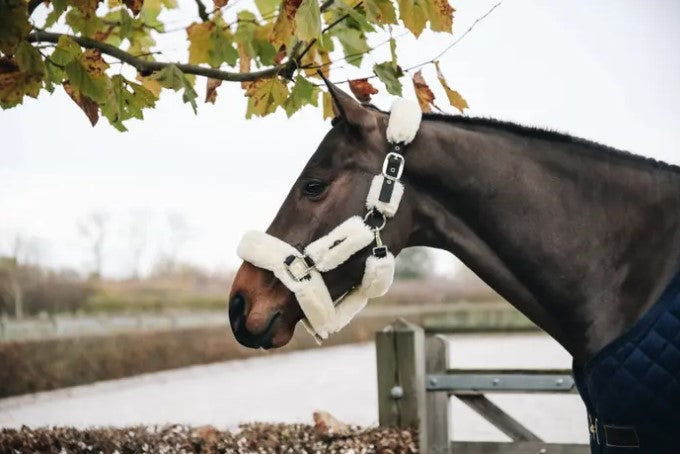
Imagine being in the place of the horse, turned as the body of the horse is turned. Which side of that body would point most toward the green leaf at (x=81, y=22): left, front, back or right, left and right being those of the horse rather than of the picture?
front

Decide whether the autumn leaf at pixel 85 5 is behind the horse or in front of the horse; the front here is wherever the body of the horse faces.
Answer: in front

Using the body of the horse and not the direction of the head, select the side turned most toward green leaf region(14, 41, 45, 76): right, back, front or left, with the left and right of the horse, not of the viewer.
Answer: front

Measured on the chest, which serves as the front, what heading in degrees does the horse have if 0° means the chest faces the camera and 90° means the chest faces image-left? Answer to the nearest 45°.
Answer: approximately 90°

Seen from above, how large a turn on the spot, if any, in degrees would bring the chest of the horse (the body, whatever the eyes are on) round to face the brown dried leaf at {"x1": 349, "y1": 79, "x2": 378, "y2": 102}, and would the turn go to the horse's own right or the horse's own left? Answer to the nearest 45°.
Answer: approximately 45° to the horse's own right

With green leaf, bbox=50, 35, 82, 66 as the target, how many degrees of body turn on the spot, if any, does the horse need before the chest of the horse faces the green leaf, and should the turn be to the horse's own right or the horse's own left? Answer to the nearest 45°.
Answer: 0° — it already faces it

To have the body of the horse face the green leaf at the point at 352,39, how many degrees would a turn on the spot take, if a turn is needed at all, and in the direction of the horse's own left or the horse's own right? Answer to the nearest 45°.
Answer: approximately 45° to the horse's own right
